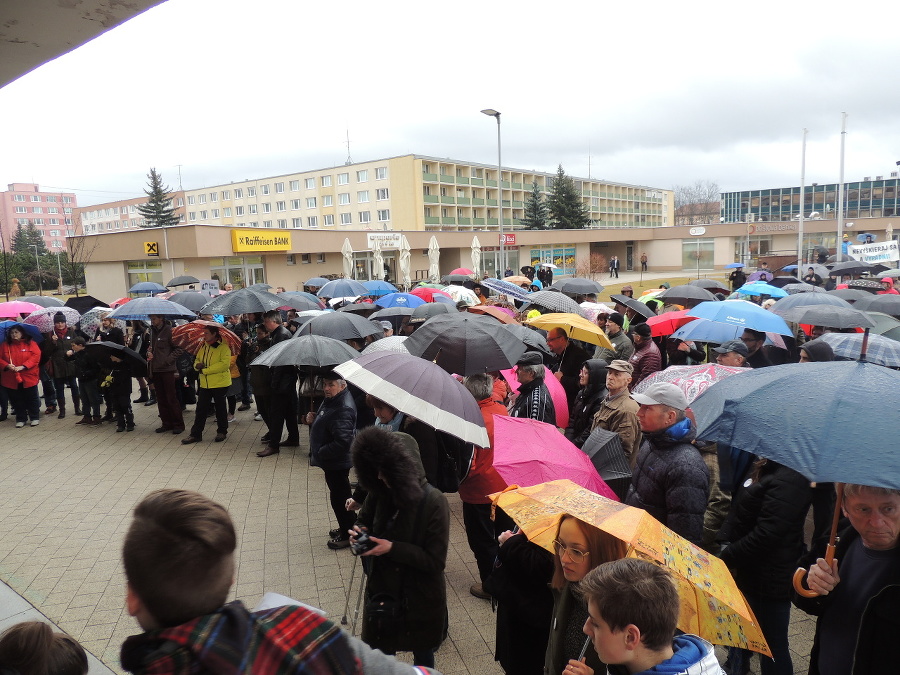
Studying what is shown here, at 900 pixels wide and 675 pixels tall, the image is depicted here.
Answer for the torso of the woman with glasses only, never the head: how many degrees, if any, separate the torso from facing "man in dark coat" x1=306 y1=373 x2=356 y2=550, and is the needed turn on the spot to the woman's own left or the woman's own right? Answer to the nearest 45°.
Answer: approximately 90° to the woman's own right

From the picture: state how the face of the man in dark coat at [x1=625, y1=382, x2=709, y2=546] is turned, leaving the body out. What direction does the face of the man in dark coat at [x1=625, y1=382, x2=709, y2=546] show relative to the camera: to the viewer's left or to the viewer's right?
to the viewer's left

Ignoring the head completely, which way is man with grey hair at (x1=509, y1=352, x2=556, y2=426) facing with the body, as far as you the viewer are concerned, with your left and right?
facing to the left of the viewer

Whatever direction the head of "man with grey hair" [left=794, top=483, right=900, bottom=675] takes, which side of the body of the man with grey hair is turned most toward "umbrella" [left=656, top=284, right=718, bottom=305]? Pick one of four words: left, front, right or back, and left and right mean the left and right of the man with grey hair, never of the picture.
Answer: back

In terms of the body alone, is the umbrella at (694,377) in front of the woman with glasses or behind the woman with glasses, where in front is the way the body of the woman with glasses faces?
behind

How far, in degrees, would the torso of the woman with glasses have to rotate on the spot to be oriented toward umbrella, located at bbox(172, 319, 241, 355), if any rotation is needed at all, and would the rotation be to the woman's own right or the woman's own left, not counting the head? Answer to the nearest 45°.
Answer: approximately 90° to the woman's own right

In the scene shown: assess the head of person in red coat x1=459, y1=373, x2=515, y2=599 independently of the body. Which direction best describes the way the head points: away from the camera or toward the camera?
away from the camera

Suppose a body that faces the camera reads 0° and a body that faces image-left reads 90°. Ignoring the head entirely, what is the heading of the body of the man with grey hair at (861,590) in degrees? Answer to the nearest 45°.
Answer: approximately 0°

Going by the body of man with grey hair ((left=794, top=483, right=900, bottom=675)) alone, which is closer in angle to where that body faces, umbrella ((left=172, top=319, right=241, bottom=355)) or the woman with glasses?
the woman with glasses
